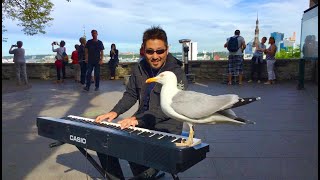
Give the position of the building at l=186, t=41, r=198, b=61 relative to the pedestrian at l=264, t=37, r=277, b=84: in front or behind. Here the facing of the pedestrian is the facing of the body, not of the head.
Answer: in front

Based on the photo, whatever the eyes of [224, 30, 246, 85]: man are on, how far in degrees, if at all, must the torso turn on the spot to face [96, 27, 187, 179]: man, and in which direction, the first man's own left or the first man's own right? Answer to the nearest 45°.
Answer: approximately 180°

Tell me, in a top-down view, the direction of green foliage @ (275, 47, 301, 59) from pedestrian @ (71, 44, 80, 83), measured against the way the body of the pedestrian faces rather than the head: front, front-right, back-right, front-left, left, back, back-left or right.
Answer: right

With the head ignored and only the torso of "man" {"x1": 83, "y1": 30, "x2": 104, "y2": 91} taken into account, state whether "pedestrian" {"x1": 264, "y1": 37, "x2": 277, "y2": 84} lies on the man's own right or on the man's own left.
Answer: on the man's own left

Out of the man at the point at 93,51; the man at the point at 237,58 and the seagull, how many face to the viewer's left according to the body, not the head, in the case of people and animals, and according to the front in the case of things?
1

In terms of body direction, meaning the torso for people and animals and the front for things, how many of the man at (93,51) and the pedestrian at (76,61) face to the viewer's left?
0

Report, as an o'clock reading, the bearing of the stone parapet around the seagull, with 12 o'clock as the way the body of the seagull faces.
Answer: The stone parapet is roughly at 3 o'clock from the seagull.

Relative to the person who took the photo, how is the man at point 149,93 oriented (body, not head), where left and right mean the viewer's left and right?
facing the viewer and to the left of the viewer

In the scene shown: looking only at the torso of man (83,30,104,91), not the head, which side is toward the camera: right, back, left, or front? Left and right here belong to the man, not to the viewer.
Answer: front
